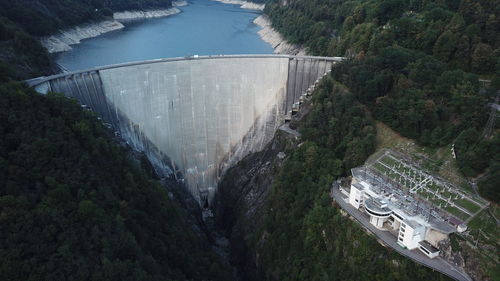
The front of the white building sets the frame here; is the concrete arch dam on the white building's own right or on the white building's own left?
on the white building's own right

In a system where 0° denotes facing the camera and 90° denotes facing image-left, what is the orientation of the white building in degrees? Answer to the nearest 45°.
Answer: approximately 45°

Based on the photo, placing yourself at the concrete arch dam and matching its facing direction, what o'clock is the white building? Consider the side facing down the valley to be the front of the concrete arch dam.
The white building is roughly at 11 o'clock from the concrete arch dam.

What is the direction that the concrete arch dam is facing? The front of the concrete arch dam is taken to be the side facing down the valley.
toward the camera
